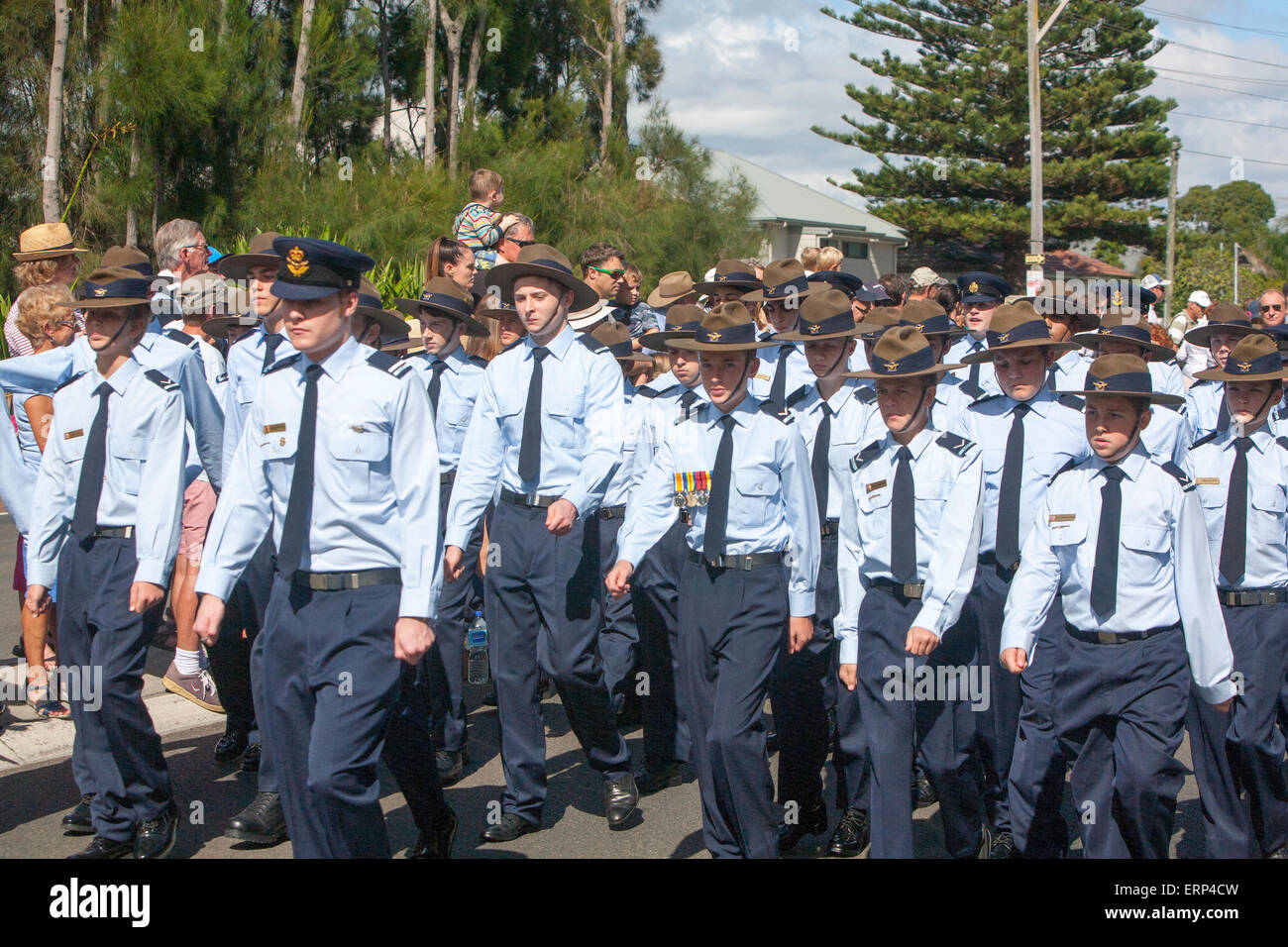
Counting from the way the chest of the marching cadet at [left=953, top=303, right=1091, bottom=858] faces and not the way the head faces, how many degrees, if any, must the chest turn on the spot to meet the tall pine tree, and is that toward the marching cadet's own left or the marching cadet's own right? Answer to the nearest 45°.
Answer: approximately 180°

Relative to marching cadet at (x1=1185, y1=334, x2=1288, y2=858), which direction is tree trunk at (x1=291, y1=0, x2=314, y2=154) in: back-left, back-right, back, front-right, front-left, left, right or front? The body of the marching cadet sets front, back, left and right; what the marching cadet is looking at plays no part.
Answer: back-right

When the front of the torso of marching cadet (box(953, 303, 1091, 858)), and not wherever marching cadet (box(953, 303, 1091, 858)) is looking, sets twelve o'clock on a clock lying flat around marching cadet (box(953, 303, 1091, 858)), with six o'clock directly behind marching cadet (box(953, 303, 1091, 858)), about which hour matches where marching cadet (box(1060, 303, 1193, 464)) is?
marching cadet (box(1060, 303, 1193, 464)) is roughly at 7 o'clock from marching cadet (box(953, 303, 1091, 858)).

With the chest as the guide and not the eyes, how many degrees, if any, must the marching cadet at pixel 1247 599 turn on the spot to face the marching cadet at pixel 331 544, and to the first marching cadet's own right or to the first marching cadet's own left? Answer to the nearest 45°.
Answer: approximately 45° to the first marching cadet's own right

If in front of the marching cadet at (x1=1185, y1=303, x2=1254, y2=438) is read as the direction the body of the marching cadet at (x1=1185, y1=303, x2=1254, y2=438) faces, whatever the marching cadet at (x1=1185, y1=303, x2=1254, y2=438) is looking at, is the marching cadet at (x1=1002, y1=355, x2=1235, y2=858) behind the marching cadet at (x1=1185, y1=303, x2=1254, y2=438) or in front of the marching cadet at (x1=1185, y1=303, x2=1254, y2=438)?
in front

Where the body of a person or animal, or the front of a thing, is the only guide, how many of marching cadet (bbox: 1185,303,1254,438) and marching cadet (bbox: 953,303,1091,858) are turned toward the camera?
2

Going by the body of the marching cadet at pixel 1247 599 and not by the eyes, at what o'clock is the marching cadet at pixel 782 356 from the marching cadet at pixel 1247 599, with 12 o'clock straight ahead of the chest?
the marching cadet at pixel 782 356 is roughly at 4 o'clock from the marching cadet at pixel 1247 599.

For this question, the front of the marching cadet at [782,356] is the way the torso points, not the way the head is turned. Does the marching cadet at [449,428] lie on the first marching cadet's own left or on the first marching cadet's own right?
on the first marching cadet's own right

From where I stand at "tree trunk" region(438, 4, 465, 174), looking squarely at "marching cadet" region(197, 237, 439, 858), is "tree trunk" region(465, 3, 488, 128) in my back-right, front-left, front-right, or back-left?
back-left

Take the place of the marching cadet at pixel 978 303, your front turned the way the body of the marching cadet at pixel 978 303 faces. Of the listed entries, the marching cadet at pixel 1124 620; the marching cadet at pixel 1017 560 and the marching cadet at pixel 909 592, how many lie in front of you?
3

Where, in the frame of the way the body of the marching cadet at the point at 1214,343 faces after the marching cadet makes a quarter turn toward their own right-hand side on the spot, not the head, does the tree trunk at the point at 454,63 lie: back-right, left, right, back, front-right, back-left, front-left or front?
front-right
